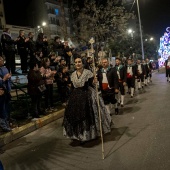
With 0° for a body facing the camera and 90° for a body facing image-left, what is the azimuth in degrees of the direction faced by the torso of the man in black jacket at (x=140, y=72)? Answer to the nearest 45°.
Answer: approximately 45°

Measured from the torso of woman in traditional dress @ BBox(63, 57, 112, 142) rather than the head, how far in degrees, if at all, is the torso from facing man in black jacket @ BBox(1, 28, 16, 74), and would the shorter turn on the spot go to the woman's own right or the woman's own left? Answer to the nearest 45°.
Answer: approximately 90° to the woman's own right

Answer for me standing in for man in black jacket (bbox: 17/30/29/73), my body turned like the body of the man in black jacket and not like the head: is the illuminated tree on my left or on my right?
on my left

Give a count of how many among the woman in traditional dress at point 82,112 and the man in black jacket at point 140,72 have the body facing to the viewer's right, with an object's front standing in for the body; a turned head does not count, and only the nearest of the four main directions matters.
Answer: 0

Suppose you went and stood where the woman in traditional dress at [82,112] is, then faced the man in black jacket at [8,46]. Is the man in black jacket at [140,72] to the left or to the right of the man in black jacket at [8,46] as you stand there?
right

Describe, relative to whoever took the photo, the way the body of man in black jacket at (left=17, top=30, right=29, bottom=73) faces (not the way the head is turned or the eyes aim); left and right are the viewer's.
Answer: facing the viewer and to the right of the viewer

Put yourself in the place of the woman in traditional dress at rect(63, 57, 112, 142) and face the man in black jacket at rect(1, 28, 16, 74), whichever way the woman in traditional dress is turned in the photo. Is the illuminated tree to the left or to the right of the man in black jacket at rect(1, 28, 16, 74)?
right

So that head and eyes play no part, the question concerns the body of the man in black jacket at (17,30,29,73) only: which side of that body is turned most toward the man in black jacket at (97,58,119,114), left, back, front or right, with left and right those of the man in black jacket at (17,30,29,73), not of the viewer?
front

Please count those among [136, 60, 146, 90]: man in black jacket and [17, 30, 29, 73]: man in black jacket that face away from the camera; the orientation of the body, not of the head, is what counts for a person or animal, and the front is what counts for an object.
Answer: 0

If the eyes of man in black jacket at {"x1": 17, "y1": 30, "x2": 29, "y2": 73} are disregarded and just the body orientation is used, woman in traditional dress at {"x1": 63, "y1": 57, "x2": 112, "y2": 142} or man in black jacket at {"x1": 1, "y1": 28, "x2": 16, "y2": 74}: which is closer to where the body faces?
the woman in traditional dress

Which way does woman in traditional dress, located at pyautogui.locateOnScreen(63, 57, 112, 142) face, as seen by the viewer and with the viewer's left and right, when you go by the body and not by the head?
facing the viewer and to the left of the viewer

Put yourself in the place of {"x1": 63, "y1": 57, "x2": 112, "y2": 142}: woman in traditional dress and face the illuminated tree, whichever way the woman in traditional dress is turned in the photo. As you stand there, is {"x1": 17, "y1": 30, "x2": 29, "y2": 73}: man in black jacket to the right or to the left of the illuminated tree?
left
